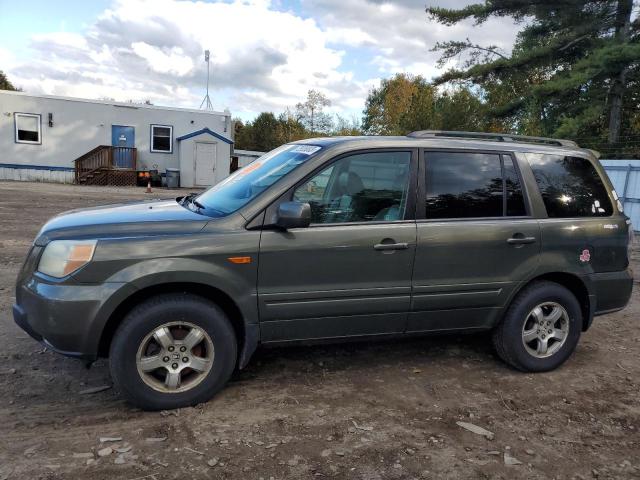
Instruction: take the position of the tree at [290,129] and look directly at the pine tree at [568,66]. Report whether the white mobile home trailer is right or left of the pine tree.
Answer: right

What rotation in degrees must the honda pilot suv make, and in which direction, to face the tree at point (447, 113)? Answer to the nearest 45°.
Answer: approximately 90° to its right

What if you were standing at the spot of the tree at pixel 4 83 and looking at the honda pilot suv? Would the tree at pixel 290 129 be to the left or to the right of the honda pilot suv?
left

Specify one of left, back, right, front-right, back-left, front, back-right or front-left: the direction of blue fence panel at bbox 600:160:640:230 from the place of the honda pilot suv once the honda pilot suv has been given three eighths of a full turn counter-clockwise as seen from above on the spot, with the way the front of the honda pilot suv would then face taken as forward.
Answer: left

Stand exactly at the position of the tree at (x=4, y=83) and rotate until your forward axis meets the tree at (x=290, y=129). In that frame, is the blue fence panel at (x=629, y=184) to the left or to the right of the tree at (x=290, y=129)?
right

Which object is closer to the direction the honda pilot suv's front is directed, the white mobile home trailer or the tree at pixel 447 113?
the white mobile home trailer

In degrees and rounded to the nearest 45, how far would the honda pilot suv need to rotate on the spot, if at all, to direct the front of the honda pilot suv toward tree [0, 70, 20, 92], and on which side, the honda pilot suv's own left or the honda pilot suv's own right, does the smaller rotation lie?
approximately 45° to the honda pilot suv's own right

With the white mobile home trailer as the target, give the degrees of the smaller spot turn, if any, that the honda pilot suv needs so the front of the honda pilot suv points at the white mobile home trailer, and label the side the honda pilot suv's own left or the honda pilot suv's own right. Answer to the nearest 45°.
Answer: approximately 45° to the honda pilot suv's own right

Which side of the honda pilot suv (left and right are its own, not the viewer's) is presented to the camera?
left

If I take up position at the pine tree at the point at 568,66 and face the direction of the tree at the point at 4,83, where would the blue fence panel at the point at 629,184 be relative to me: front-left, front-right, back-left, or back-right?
back-left

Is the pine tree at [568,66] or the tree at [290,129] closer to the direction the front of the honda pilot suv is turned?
the tree

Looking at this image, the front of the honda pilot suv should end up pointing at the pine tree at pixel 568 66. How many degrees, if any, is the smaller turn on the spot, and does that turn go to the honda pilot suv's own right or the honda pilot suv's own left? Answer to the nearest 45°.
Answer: approximately 135° to the honda pilot suv's own right

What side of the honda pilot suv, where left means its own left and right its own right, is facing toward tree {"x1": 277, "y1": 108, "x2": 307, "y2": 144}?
right
